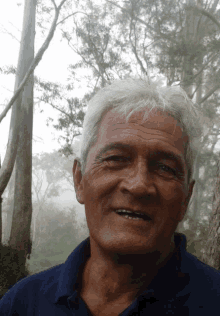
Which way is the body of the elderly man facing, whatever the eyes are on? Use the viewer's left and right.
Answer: facing the viewer

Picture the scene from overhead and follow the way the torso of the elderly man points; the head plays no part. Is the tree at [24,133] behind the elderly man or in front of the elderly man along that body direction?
behind
